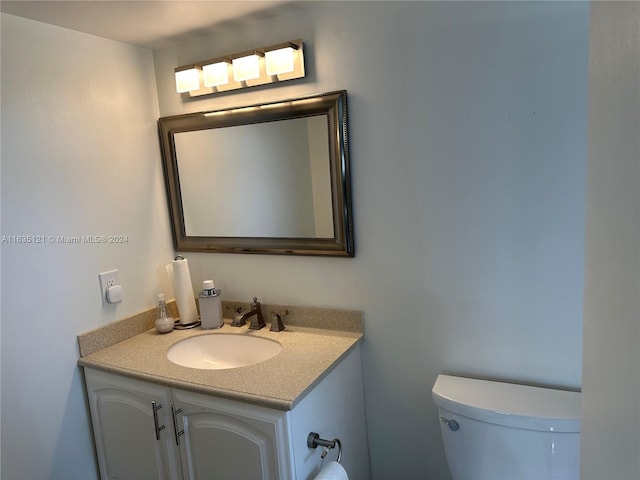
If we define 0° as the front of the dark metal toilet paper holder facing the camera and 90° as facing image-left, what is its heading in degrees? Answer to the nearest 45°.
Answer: approximately 315°

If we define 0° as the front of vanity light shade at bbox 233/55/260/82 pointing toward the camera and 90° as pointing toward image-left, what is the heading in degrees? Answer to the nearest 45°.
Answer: approximately 45°

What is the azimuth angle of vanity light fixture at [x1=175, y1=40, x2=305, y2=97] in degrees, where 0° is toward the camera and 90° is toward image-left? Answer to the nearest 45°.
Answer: approximately 45°

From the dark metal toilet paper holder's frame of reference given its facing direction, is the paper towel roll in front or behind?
behind

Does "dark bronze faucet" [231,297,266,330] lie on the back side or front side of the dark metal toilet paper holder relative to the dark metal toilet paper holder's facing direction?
on the back side
